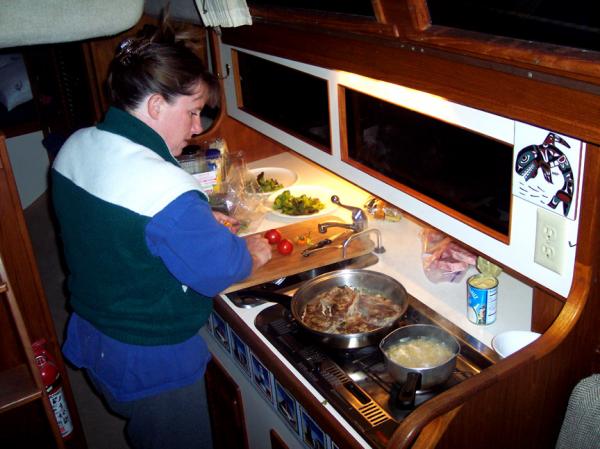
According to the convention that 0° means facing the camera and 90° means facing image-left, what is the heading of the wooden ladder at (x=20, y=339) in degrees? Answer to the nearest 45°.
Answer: approximately 315°

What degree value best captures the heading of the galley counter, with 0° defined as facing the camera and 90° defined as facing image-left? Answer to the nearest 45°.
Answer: approximately 45°

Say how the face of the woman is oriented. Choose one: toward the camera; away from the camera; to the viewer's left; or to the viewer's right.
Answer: to the viewer's right

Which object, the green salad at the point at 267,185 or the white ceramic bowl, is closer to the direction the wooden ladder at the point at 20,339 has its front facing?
the white ceramic bowl

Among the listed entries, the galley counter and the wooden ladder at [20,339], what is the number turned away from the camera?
0

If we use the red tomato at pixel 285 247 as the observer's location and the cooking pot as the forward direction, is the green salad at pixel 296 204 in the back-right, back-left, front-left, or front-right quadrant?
back-left

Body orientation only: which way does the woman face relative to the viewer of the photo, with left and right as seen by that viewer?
facing away from the viewer and to the right of the viewer

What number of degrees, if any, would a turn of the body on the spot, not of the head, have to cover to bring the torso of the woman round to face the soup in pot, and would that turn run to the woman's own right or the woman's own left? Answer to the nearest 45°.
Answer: approximately 90° to the woman's own right

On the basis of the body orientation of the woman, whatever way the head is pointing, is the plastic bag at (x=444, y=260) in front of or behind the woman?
in front

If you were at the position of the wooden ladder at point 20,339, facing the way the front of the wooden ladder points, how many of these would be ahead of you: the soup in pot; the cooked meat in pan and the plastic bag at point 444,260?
3

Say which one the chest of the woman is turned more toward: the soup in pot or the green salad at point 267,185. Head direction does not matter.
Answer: the green salad

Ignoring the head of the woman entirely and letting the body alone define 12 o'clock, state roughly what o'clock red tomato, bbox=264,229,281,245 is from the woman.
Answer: The red tomato is roughly at 12 o'clock from the woman.

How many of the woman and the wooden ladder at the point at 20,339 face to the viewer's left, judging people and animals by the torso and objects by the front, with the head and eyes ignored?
0
